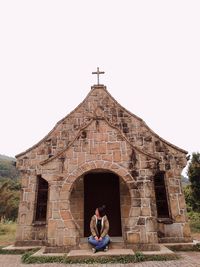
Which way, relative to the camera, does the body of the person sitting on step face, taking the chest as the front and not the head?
toward the camera

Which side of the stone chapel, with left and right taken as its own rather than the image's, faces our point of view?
front

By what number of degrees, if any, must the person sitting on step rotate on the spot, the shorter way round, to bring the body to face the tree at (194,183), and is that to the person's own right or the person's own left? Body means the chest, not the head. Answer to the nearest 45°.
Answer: approximately 135° to the person's own left

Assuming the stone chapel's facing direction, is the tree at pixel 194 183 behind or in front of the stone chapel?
behind
